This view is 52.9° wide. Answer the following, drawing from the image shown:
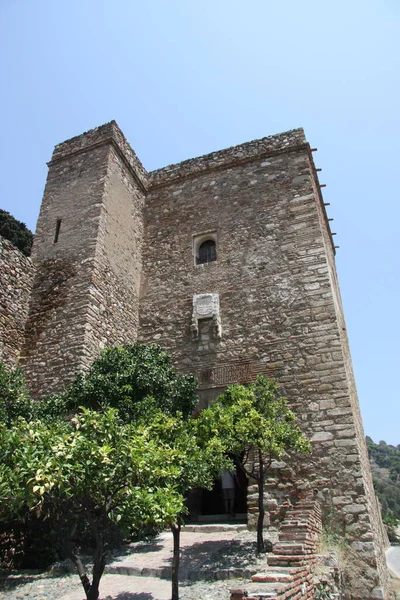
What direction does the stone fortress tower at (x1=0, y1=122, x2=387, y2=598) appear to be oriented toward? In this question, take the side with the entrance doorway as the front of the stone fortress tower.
toward the camera

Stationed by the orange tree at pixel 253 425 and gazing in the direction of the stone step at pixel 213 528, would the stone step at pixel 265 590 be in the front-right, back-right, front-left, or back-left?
back-left

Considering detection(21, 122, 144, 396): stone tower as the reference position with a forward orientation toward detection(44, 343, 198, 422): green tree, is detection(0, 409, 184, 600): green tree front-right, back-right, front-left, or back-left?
front-right

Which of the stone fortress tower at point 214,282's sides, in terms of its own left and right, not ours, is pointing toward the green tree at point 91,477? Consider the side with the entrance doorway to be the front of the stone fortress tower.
front
